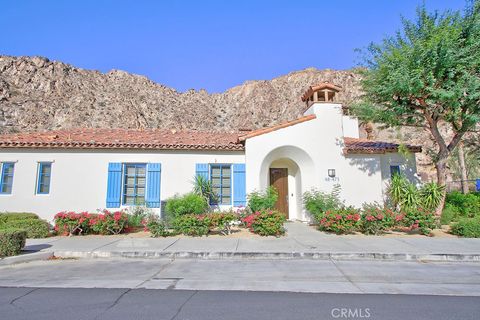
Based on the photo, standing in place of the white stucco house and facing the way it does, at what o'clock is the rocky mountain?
The rocky mountain is roughly at 5 o'clock from the white stucco house.

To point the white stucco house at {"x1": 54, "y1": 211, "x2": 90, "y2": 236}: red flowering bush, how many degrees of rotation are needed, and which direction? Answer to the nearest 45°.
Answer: approximately 90° to its right

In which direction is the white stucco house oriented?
toward the camera

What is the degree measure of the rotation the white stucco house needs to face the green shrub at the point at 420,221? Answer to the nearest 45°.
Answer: approximately 90° to its left

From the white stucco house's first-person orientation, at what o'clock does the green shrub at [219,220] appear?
The green shrub is roughly at 11 o'clock from the white stucco house.

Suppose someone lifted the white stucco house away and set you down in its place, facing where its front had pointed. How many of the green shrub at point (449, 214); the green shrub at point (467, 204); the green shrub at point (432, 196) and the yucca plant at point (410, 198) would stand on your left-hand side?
4

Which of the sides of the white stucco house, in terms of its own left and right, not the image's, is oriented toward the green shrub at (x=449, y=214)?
left

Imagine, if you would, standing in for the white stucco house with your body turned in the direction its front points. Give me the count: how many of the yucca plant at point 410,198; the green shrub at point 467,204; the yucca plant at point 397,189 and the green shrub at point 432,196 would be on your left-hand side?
4

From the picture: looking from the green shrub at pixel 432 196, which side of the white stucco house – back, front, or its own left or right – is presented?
left

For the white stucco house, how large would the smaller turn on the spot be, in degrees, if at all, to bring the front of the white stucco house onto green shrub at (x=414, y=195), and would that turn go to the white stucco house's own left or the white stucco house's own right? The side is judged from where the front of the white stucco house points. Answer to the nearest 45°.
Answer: approximately 90° to the white stucco house's own left

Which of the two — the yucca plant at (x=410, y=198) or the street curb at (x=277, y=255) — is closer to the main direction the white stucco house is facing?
the street curb

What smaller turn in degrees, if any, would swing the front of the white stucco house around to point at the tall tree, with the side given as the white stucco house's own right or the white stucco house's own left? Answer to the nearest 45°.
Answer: approximately 90° to the white stucco house's own left
